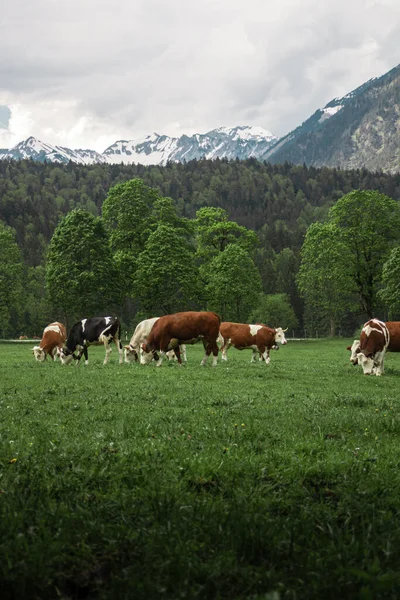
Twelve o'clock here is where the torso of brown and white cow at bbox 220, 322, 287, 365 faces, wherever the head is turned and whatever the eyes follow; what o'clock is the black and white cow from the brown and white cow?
The black and white cow is roughly at 5 o'clock from the brown and white cow.

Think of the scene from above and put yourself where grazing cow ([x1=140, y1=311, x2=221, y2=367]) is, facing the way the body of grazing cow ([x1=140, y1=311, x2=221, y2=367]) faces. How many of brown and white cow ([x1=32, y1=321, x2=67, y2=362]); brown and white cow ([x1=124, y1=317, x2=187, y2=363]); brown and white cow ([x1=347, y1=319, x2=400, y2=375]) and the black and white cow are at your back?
1

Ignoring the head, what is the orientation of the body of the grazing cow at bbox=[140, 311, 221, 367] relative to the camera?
to the viewer's left

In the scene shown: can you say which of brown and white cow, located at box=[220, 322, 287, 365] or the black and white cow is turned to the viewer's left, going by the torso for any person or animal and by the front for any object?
the black and white cow

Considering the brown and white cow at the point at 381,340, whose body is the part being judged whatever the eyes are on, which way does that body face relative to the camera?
to the viewer's left

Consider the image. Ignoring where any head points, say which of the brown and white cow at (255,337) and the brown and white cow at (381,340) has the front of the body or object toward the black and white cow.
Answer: the brown and white cow at (381,340)

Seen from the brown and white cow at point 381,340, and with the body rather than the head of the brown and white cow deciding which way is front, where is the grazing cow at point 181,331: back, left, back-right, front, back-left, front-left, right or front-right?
front

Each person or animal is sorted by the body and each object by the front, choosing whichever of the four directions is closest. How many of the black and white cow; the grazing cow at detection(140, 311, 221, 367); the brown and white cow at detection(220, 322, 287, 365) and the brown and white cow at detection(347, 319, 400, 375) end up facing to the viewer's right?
1

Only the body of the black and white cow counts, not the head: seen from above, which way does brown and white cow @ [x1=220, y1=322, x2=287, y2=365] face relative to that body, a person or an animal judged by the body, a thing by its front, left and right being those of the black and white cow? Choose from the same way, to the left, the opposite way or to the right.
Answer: the opposite way

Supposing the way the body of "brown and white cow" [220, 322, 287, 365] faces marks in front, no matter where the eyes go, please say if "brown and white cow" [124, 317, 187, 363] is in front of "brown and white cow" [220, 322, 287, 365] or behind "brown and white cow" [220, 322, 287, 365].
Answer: behind

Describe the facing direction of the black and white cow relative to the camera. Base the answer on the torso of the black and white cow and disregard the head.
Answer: to the viewer's left

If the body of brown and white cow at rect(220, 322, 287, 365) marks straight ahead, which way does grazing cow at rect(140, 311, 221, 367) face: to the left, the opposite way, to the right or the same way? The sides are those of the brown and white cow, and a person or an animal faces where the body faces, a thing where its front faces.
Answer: the opposite way

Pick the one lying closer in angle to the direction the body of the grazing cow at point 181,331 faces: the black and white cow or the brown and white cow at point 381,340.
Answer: the black and white cow

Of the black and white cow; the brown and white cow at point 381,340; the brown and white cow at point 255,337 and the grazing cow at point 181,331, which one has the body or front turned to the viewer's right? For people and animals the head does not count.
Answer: the brown and white cow at point 255,337
